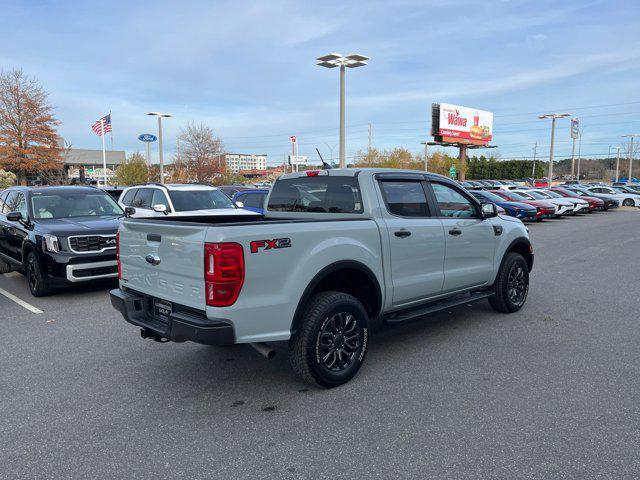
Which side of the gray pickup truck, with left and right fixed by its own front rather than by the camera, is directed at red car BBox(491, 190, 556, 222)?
front

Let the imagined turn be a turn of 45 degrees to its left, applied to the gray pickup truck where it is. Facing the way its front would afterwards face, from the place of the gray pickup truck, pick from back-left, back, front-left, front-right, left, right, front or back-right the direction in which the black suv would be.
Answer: front-left

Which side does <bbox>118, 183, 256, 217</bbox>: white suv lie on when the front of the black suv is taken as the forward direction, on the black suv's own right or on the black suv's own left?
on the black suv's own left

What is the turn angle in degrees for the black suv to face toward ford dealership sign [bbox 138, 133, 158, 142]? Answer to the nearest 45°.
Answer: approximately 135° to its left

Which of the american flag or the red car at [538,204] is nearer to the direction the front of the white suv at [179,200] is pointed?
the red car

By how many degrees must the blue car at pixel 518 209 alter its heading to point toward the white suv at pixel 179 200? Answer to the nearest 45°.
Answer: approximately 90° to its right

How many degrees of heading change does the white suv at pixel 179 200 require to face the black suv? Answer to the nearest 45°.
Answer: approximately 90° to its right

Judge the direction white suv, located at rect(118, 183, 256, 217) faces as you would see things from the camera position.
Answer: facing the viewer and to the right of the viewer

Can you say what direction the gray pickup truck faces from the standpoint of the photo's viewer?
facing away from the viewer and to the right of the viewer

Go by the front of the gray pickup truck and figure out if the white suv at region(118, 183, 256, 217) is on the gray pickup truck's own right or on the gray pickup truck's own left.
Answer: on the gray pickup truck's own left
